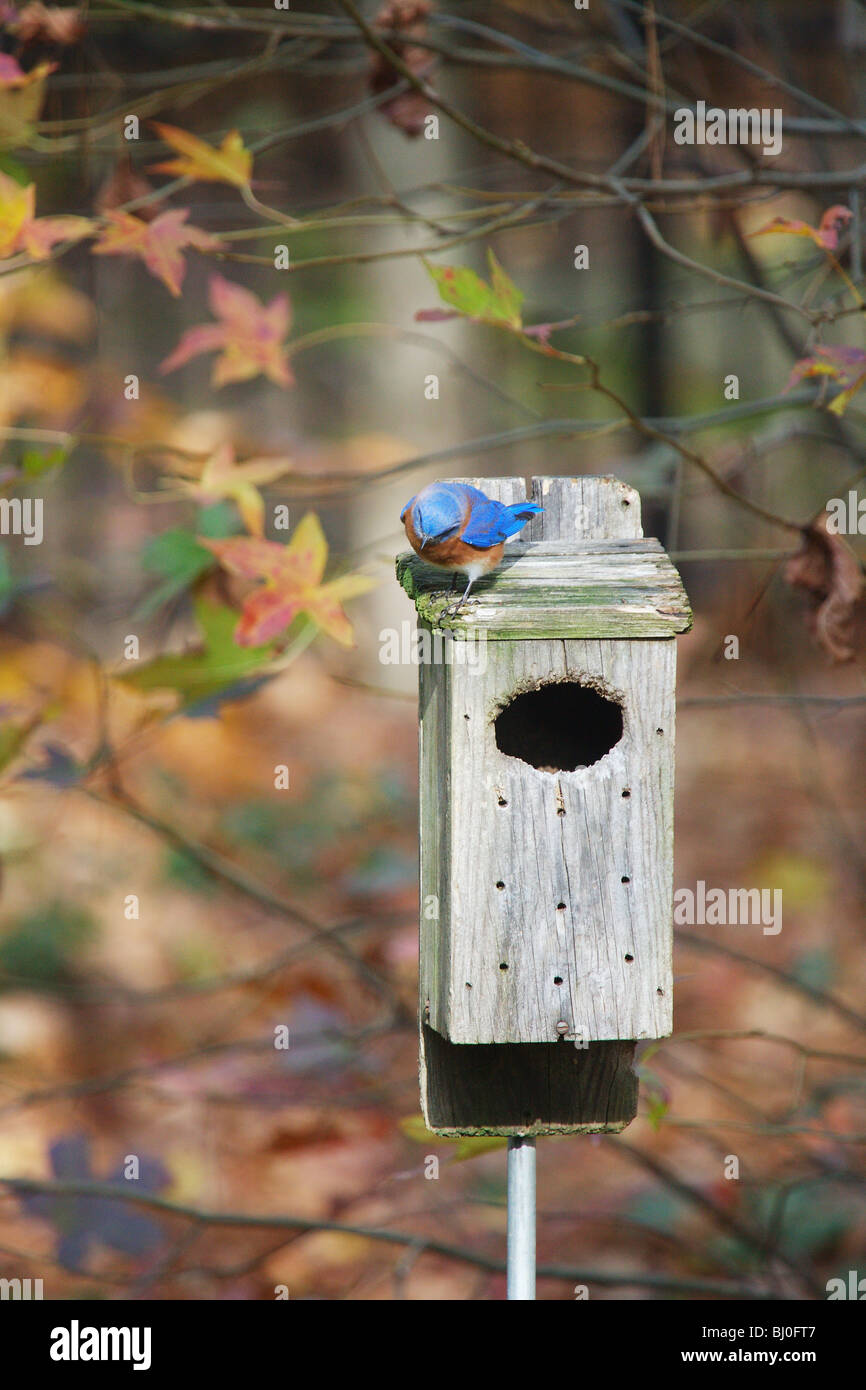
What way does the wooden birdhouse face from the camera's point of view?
toward the camera

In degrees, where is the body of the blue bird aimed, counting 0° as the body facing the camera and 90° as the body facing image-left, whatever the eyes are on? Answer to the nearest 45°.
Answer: approximately 45°
